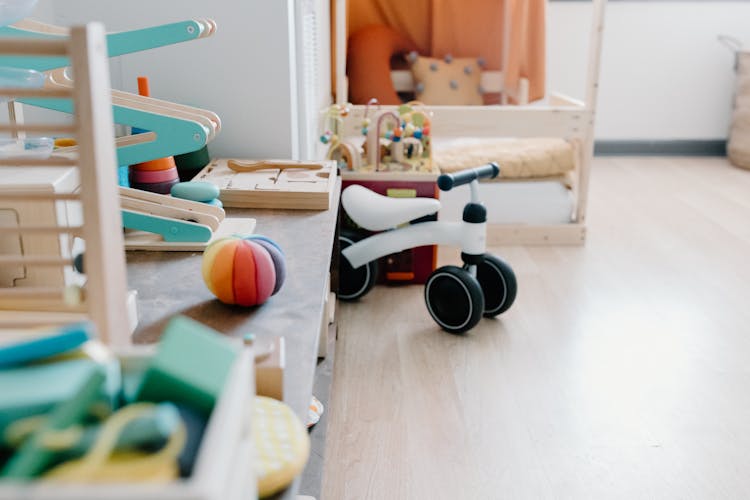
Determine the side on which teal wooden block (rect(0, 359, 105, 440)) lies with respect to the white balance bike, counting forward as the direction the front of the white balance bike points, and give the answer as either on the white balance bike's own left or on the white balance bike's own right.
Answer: on the white balance bike's own right

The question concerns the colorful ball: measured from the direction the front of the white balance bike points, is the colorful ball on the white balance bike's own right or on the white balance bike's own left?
on the white balance bike's own right

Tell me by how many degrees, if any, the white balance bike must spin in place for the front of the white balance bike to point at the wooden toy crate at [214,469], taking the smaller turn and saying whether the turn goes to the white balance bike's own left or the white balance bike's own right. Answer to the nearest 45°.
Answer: approximately 45° to the white balance bike's own right

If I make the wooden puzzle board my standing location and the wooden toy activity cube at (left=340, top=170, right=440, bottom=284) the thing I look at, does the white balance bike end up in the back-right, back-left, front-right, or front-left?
front-right

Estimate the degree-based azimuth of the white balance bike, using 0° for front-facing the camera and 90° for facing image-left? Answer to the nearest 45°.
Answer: approximately 315°

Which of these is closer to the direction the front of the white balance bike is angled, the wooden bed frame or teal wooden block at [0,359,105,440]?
the teal wooden block
